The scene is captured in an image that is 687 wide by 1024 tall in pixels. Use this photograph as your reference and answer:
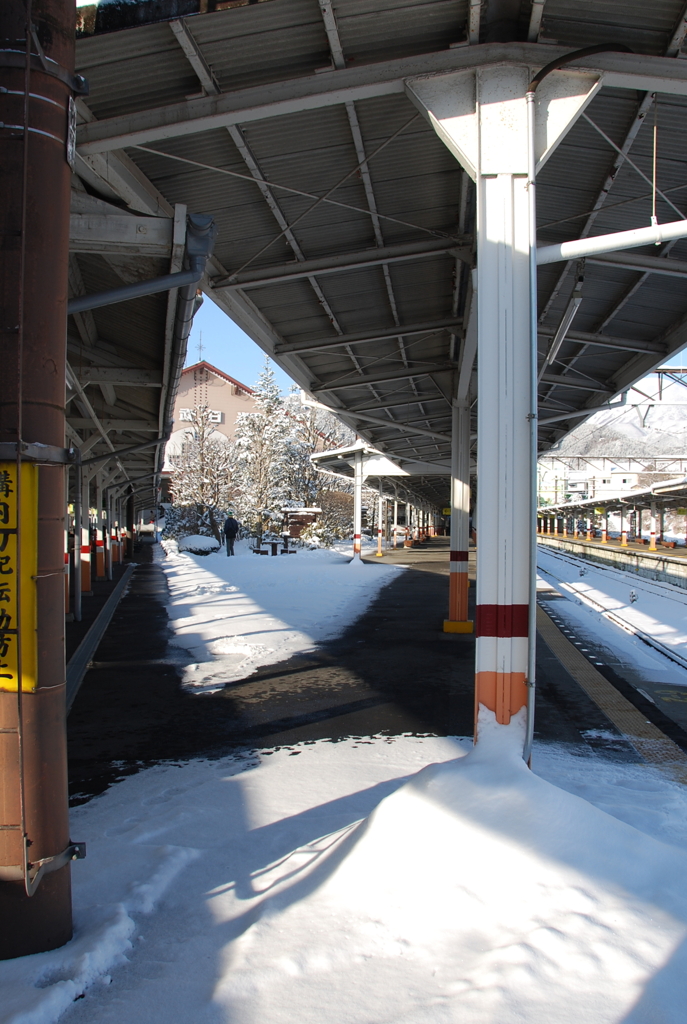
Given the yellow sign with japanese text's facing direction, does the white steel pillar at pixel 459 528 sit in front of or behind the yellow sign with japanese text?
behind

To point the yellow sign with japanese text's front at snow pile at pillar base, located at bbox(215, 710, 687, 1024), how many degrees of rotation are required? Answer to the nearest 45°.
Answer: approximately 45° to its left

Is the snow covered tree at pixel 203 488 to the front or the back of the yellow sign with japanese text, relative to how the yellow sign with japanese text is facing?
to the back

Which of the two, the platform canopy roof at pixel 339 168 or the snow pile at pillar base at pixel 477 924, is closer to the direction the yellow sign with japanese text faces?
the snow pile at pillar base

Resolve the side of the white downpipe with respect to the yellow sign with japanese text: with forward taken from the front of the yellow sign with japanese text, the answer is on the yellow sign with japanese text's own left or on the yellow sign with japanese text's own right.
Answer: on the yellow sign with japanese text's own left
